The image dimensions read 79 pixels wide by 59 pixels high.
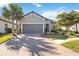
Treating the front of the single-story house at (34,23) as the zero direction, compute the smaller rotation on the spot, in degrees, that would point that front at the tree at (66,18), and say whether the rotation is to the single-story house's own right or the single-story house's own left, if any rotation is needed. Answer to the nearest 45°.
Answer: approximately 45° to the single-story house's own left

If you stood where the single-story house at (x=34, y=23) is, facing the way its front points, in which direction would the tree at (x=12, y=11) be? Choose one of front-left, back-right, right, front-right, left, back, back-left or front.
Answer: front-right

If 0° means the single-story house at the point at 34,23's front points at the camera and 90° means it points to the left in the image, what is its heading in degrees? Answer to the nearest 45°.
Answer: approximately 0°
